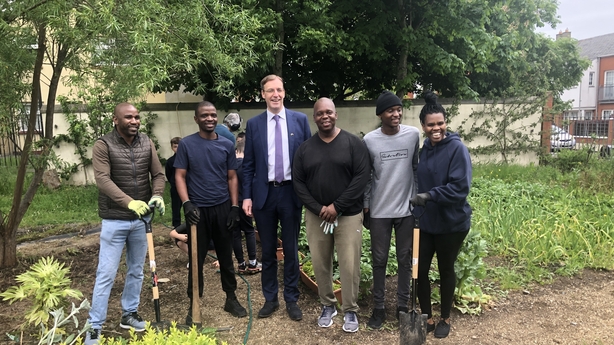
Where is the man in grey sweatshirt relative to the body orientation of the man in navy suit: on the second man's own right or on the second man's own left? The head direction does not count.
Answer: on the second man's own left

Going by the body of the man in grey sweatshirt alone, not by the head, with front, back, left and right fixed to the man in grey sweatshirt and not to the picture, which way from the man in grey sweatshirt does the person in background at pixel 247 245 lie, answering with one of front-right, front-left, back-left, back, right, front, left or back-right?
back-right

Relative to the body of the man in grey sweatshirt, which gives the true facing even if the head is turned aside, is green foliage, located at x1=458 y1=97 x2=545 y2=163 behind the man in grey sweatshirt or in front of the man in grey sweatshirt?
behind

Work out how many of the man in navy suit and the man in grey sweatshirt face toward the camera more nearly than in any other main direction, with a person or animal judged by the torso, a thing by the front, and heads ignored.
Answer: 2
